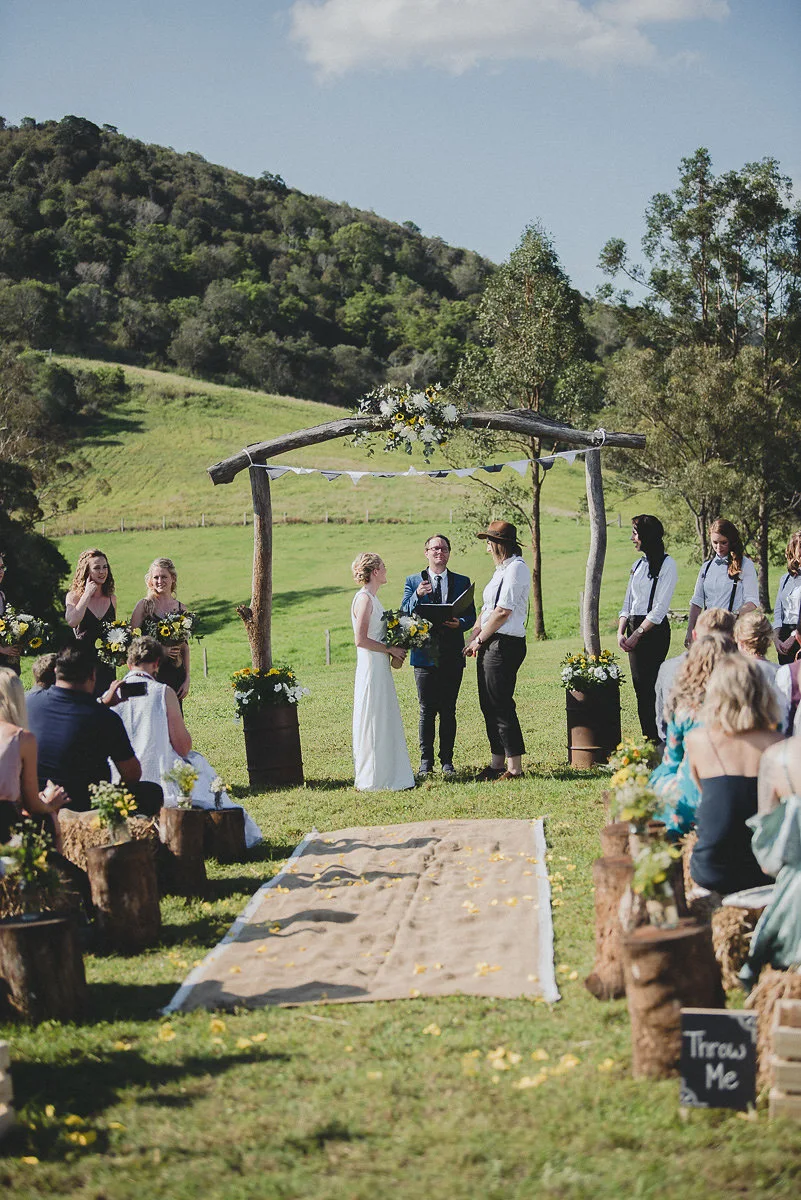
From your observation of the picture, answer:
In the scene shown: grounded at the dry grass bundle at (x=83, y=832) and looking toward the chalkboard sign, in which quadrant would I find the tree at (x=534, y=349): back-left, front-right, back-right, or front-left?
back-left

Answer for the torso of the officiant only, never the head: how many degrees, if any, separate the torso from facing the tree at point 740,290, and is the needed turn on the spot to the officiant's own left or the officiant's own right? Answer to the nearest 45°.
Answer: approximately 180°

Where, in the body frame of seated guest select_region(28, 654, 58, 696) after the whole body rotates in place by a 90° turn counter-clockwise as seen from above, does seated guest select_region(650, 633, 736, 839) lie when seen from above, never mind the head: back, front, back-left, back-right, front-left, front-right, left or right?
back

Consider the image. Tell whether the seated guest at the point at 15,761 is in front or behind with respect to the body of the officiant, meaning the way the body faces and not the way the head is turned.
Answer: in front

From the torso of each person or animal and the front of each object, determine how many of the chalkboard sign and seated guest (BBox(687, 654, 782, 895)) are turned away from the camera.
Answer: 1

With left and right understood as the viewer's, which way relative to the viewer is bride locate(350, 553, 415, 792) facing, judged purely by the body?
facing to the right of the viewer

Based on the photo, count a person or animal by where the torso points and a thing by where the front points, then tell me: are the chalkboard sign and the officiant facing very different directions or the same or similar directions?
same or similar directions

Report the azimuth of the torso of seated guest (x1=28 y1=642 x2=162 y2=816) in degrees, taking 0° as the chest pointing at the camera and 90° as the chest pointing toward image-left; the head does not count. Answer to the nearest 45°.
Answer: approximately 225°

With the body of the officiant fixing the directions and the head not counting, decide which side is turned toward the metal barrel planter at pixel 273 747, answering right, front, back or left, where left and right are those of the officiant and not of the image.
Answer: right

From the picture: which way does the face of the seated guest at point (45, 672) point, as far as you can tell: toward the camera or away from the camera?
away from the camera

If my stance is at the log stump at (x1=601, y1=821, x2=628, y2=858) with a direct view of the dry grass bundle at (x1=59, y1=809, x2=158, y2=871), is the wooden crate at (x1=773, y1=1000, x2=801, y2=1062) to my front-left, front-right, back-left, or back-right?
back-left

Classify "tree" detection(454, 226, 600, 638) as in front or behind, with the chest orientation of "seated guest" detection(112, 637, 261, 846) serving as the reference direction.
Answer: in front

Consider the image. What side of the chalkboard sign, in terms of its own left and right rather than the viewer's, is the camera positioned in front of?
front

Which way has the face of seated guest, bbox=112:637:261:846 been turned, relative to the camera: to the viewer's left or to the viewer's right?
to the viewer's right

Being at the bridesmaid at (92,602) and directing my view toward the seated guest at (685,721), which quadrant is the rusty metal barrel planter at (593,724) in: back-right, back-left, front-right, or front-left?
front-left
